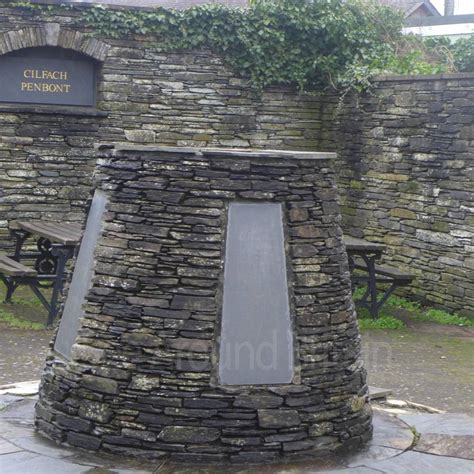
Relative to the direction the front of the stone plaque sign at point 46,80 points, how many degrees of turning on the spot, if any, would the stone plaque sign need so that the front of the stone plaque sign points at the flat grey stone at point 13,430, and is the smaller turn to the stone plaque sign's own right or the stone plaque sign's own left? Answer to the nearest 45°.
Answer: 0° — it already faces it

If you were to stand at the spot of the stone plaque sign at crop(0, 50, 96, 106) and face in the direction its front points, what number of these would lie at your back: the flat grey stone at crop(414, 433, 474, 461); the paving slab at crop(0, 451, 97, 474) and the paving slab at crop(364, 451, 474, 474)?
0

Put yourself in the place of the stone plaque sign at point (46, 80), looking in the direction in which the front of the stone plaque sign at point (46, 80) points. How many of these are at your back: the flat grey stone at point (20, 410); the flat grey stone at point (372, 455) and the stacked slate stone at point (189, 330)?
0

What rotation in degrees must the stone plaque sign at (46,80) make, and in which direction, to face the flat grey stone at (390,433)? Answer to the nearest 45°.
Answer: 0° — it already faces it

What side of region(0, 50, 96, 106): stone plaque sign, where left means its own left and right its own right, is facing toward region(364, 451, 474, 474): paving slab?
front

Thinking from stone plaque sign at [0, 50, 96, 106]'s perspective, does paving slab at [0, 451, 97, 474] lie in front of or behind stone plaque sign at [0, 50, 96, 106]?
in front

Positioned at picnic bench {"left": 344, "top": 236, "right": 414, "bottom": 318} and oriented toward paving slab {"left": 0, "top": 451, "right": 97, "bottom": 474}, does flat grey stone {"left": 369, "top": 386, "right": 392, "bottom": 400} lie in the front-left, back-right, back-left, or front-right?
front-left

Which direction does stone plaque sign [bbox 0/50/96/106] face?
toward the camera

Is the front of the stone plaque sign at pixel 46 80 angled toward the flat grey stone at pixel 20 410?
yes

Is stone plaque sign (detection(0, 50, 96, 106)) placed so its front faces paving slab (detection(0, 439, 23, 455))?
yes

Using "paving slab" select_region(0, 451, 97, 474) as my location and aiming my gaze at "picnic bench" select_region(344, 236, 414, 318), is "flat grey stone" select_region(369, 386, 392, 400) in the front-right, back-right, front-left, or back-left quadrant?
front-right

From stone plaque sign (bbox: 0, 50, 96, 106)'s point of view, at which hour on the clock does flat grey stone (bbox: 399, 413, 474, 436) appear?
The flat grey stone is roughly at 11 o'clock from the stone plaque sign.

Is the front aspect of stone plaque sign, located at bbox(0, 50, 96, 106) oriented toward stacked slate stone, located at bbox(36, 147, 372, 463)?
yes

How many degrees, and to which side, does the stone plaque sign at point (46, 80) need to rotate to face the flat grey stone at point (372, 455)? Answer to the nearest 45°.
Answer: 0° — it already faces it

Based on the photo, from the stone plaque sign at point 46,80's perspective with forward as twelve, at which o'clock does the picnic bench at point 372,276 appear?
The picnic bench is roughly at 10 o'clock from the stone plaque sign.

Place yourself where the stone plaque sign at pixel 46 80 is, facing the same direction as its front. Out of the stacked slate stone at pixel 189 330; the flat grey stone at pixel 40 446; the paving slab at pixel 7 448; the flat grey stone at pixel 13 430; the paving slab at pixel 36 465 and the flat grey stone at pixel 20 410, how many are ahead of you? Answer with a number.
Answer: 6

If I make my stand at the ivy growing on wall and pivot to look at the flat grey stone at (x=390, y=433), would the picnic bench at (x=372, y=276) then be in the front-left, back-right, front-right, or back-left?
front-left
